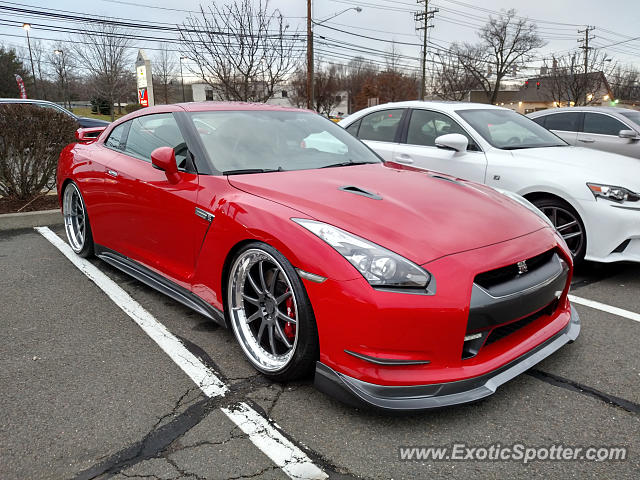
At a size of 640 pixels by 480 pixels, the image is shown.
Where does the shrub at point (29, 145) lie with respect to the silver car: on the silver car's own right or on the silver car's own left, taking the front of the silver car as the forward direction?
on the silver car's own right

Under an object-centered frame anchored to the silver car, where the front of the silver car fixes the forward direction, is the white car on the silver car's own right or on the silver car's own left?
on the silver car's own right

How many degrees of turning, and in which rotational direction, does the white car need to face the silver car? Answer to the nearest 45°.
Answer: approximately 135° to its left

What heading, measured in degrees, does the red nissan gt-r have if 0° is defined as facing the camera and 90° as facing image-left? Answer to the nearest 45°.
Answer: approximately 315°

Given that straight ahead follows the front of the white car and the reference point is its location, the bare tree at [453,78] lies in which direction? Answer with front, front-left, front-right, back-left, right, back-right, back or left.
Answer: back-left

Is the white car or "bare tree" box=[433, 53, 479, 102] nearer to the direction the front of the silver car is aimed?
the white car

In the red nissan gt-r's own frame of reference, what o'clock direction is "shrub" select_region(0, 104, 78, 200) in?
The shrub is roughly at 6 o'clock from the red nissan gt-r.

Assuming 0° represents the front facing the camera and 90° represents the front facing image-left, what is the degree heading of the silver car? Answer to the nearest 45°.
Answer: approximately 315°

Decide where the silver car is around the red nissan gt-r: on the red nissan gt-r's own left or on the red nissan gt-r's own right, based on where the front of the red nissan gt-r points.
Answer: on the red nissan gt-r's own left

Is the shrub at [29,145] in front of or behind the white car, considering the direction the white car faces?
behind
